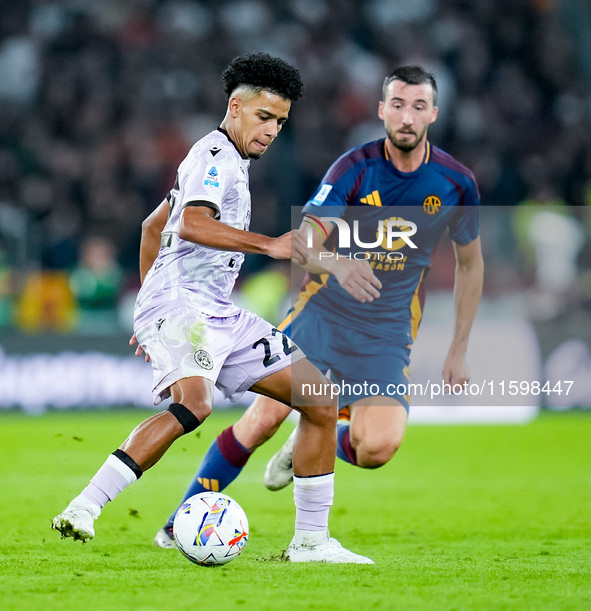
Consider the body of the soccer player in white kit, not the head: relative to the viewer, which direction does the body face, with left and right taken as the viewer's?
facing to the right of the viewer

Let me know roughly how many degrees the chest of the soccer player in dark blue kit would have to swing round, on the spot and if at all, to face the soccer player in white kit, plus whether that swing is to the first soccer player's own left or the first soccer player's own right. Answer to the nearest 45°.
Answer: approximately 45° to the first soccer player's own right

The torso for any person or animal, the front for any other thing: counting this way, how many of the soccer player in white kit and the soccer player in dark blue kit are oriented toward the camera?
1

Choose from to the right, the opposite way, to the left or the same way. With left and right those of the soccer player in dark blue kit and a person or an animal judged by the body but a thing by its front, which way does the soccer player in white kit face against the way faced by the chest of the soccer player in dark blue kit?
to the left

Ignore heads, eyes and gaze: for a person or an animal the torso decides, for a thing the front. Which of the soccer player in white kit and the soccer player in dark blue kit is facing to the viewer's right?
the soccer player in white kit

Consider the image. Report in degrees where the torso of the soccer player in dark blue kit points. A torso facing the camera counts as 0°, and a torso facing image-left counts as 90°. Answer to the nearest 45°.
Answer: approximately 0°
